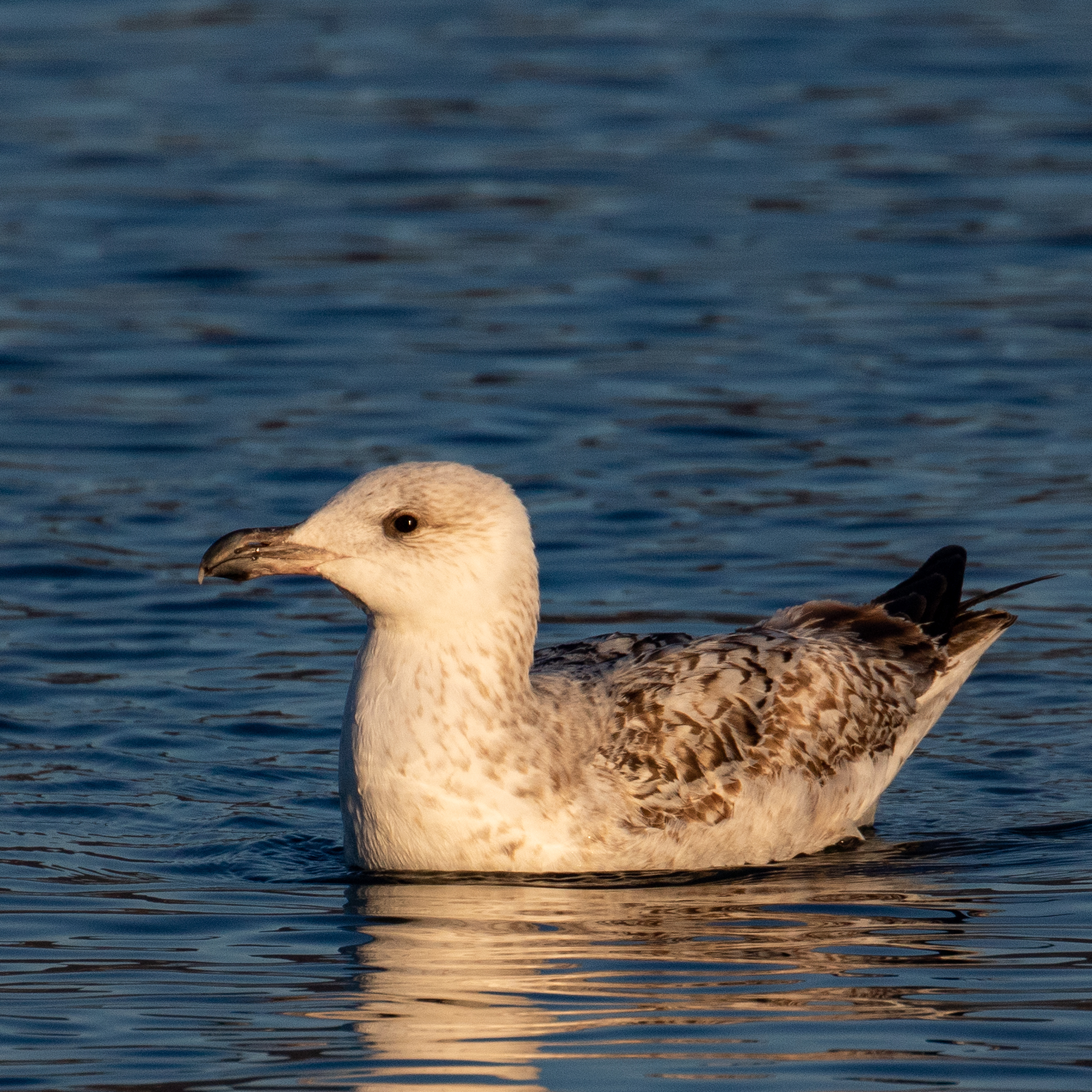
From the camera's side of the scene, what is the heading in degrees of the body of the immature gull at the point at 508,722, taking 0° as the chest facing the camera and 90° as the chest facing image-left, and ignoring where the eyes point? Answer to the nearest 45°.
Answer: approximately 90°
